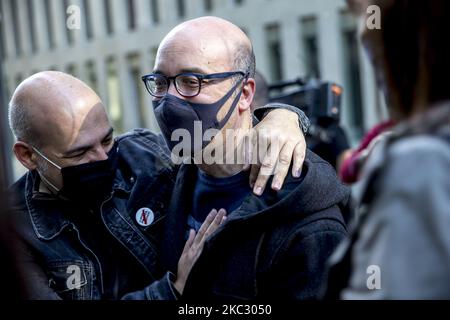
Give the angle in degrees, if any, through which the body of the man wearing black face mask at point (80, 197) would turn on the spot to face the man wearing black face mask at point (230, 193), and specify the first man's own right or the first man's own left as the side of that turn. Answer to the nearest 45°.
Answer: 0° — they already face them

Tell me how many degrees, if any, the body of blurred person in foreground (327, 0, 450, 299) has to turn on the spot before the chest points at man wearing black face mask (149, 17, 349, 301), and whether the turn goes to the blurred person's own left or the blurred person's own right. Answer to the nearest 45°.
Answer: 0° — they already face them

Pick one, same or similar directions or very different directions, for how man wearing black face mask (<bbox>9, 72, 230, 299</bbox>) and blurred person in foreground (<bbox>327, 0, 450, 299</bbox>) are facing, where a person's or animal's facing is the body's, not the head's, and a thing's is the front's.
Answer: very different directions

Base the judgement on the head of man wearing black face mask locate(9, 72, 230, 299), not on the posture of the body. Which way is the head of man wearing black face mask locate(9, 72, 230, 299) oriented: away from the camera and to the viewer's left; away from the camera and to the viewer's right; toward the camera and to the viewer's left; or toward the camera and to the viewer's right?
toward the camera and to the viewer's right

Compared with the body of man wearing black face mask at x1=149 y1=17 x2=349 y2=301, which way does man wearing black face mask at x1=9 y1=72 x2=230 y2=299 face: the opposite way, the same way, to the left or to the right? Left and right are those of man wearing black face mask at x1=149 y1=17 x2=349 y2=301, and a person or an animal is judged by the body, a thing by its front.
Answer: to the left

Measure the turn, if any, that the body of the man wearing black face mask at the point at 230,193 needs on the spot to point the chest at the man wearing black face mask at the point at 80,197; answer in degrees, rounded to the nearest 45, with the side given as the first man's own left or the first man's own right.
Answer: approximately 45° to the first man's own right

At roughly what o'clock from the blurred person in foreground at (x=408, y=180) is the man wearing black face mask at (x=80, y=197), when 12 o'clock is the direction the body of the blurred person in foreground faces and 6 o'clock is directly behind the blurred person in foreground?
The man wearing black face mask is roughly at 12 o'clock from the blurred person in foreground.

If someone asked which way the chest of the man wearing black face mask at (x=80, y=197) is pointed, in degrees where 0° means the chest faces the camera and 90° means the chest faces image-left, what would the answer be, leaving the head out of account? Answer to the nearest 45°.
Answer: approximately 315°

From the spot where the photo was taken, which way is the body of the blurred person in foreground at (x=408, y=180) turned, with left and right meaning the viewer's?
facing away from the viewer and to the left of the viewer

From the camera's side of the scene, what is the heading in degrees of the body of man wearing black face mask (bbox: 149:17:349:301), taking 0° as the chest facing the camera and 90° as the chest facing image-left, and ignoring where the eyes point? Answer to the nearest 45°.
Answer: approximately 45°
